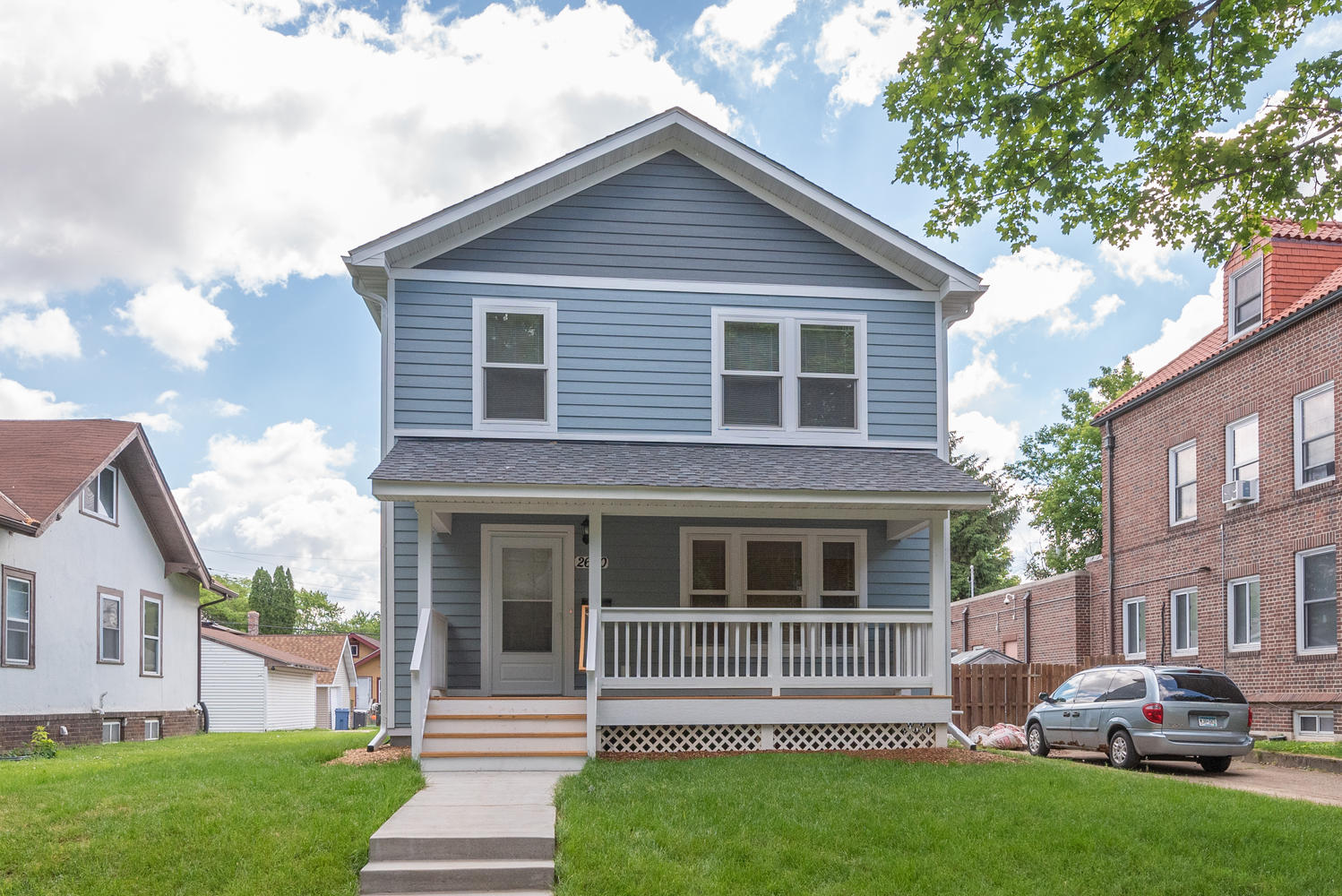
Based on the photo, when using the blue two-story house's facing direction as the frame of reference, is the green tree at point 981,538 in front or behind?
behind

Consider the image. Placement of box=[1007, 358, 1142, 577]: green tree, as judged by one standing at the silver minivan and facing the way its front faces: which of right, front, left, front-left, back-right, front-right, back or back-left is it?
front-right

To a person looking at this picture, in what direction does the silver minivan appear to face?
facing away from the viewer and to the left of the viewer

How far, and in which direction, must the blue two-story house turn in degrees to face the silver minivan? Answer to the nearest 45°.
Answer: approximately 90° to its left

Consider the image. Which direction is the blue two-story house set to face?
toward the camera

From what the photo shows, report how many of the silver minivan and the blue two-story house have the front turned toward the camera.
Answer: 1

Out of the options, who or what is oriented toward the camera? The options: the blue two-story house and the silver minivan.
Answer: the blue two-story house
